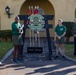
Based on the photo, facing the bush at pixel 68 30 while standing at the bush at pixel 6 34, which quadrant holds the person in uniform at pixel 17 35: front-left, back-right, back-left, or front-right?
front-right

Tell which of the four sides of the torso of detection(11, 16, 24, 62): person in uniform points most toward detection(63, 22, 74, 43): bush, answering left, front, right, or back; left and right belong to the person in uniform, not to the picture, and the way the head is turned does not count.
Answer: left

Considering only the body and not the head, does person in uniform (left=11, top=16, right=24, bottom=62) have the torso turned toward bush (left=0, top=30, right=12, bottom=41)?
no

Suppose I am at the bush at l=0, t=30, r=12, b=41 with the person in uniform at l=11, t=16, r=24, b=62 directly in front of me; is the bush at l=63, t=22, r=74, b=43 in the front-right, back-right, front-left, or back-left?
front-left

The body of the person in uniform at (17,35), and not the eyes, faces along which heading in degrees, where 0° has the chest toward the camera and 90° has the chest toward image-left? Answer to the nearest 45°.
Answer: approximately 315°
